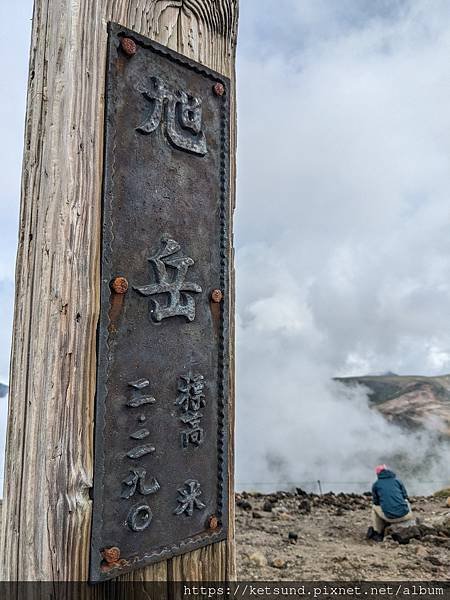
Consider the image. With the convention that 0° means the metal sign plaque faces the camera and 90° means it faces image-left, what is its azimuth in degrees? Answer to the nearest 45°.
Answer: approximately 315°

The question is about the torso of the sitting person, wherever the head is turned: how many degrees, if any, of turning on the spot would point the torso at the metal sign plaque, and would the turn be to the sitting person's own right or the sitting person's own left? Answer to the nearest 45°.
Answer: approximately 135° to the sitting person's own left

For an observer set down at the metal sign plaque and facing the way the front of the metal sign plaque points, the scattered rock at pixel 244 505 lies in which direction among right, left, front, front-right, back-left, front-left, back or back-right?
back-left

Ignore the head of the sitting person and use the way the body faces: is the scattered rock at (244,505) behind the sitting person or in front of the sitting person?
in front

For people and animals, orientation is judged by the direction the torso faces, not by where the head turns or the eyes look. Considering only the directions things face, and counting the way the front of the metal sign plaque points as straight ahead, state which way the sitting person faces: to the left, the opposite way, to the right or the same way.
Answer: the opposite way

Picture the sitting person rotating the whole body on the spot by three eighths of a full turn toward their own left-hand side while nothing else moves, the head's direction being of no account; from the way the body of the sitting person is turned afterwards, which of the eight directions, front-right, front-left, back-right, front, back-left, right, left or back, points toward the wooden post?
front

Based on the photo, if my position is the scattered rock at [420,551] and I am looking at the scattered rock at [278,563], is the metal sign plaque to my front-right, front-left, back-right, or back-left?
front-left

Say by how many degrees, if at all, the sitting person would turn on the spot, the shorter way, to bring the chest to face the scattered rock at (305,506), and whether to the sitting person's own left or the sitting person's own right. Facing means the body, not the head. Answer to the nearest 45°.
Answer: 0° — they already face it

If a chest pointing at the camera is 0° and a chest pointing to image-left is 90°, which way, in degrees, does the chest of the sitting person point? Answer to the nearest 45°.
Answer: approximately 135°
